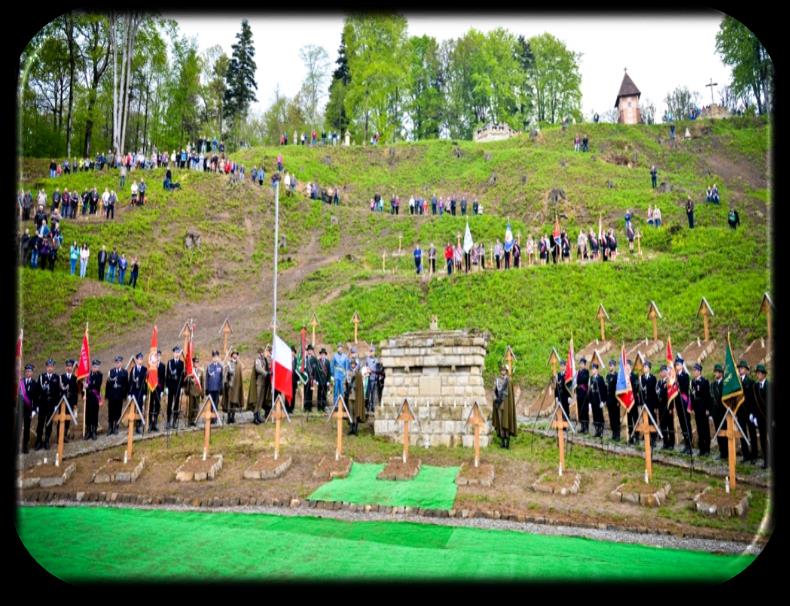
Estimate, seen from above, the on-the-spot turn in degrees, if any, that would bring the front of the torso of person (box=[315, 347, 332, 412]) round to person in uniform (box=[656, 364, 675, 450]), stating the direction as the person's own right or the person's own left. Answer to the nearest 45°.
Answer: approximately 45° to the person's own left

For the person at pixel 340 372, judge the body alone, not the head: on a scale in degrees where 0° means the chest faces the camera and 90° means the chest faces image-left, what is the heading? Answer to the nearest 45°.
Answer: approximately 0°

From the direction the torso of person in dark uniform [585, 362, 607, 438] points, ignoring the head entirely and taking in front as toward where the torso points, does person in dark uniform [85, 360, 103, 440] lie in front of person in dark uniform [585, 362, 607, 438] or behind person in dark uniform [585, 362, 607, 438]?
in front

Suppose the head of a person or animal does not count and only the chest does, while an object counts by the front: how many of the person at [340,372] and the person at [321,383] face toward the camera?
2

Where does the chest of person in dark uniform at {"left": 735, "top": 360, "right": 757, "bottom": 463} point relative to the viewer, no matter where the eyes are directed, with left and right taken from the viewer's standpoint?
facing the viewer and to the left of the viewer

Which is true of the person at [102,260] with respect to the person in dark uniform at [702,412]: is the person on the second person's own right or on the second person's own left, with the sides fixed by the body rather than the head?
on the second person's own right

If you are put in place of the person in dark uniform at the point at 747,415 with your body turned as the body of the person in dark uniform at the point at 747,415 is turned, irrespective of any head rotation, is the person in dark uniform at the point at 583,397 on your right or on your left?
on your right

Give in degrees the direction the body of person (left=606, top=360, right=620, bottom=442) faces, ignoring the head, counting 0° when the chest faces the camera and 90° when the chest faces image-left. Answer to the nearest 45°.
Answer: approximately 45°

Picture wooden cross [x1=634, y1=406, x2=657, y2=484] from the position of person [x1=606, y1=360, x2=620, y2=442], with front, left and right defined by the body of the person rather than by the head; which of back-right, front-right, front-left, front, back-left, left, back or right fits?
front-left

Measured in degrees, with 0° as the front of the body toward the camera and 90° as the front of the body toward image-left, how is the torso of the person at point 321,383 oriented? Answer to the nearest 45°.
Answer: approximately 0°

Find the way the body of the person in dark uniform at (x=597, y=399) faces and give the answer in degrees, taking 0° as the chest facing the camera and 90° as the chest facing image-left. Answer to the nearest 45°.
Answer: approximately 45°

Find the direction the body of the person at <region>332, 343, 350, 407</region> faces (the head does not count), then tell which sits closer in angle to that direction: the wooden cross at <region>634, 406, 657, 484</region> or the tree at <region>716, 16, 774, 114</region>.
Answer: the wooden cross

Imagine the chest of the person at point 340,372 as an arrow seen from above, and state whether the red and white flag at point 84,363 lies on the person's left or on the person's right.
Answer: on the person's right
